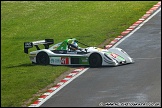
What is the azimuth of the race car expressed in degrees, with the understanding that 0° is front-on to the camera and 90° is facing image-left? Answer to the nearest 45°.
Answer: approximately 315°
